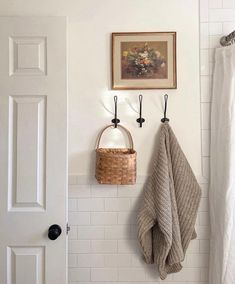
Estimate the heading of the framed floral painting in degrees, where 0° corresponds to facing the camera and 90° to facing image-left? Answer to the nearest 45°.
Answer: approximately 0°
